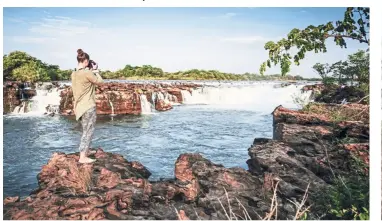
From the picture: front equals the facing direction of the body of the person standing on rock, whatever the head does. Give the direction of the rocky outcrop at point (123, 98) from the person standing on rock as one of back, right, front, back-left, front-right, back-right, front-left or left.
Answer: front-left

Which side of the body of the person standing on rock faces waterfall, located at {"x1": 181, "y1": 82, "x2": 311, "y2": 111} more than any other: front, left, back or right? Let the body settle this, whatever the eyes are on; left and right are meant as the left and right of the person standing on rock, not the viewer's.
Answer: front

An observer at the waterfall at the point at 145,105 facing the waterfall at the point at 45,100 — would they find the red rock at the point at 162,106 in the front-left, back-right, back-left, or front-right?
back-right

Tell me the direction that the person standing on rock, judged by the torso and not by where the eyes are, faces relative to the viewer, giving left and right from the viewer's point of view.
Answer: facing away from the viewer and to the right of the viewer

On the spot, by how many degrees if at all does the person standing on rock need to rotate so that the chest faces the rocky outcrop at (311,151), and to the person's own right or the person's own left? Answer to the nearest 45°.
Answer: approximately 45° to the person's own right

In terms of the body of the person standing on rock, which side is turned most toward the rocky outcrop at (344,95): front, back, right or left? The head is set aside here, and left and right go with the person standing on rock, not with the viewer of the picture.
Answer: front

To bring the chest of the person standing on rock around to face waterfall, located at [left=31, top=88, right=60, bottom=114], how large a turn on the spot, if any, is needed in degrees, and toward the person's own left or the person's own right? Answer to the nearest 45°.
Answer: approximately 45° to the person's own left
